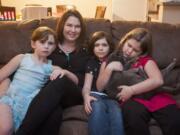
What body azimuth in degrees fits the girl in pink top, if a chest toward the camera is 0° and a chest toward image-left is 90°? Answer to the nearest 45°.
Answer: approximately 45°

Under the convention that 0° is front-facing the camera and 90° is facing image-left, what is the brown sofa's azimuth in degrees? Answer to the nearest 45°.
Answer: approximately 0°

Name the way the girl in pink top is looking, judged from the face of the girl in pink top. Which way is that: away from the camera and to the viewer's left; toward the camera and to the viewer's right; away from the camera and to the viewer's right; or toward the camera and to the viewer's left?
toward the camera and to the viewer's left

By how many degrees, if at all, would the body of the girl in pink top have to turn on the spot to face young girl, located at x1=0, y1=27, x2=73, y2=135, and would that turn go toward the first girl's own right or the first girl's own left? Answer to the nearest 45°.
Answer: approximately 45° to the first girl's own right
